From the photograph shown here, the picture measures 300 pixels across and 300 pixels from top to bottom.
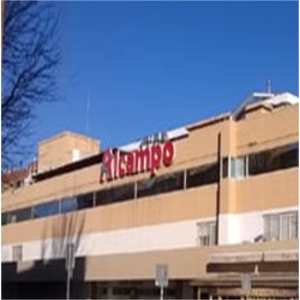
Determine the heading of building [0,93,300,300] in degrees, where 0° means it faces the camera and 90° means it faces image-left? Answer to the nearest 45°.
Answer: approximately 45°
